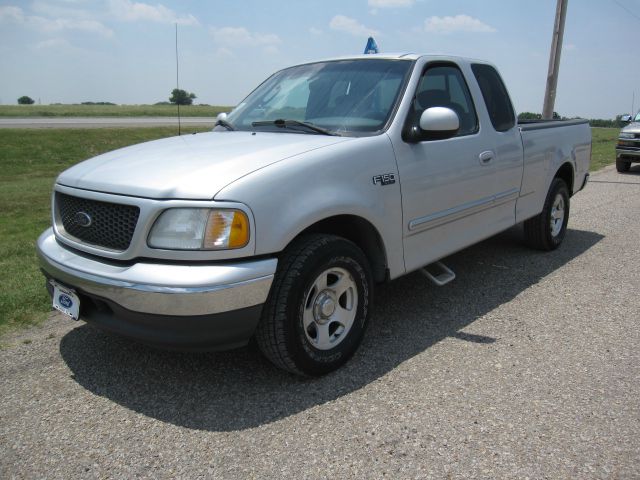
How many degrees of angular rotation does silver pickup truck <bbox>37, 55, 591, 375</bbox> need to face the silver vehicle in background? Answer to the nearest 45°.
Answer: approximately 180°

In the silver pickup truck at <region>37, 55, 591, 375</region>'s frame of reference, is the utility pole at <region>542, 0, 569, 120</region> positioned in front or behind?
behind

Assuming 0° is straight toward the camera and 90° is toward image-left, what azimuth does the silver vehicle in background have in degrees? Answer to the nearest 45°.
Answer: approximately 45°

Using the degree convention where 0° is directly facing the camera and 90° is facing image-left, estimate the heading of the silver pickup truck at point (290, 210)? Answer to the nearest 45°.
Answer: approximately 45°
